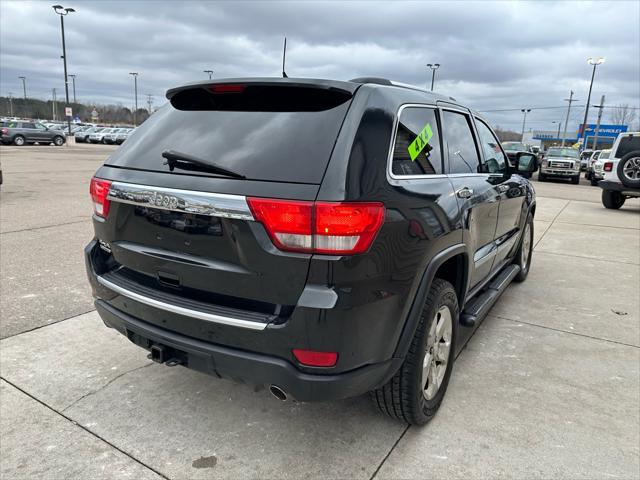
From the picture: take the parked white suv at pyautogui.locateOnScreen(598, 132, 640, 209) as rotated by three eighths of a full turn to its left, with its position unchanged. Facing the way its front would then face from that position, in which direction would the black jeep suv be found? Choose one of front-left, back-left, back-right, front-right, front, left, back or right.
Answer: front-left

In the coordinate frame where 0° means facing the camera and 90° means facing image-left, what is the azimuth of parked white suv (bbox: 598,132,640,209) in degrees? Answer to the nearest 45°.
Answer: approximately 180°

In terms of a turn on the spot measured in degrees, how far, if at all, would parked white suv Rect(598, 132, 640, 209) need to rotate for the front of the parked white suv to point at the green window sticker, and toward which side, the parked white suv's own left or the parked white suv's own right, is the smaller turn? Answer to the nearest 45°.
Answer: approximately 180°

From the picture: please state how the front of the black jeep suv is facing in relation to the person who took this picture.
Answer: facing away from the viewer and to the right of the viewer

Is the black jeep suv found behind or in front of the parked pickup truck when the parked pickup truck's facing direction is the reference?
in front

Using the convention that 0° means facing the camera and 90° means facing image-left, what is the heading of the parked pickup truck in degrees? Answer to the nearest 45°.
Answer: approximately 0°

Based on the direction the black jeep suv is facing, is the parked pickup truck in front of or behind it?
in front
